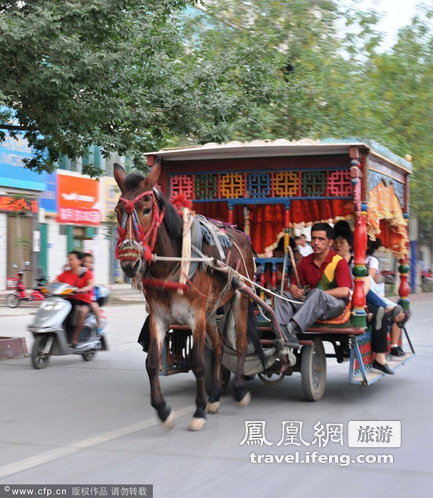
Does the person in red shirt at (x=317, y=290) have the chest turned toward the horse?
yes

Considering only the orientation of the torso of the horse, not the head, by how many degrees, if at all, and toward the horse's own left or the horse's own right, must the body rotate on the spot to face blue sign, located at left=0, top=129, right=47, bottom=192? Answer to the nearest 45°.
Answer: approximately 135° to the horse's own right

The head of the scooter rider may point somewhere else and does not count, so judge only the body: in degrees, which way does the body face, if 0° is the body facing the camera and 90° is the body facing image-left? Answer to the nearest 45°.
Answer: approximately 45°

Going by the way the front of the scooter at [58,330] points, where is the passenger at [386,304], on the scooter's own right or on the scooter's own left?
on the scooter's own left

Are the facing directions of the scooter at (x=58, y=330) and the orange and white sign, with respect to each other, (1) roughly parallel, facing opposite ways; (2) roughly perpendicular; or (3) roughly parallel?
roughly perpendicular

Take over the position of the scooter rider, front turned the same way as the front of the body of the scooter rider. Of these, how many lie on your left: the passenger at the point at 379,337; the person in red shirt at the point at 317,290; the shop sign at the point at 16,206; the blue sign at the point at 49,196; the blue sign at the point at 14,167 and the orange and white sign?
2

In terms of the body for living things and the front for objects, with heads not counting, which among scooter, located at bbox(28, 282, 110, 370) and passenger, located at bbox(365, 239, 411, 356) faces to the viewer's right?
the passenger

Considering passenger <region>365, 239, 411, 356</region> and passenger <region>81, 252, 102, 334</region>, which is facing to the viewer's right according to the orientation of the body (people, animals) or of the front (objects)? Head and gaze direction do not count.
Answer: passenger <region>365, 239, 411, 356</region>

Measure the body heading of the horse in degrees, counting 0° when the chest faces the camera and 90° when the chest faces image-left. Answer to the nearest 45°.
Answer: approximately 45°

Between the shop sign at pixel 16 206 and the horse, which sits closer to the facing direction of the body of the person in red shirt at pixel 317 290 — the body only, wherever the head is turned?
the horse

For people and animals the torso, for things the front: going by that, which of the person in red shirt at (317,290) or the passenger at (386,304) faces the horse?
the person in red shirt

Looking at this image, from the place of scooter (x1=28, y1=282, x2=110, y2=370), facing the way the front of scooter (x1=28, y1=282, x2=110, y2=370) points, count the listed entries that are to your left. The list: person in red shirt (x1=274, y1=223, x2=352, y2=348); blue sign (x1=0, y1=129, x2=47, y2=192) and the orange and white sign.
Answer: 1
